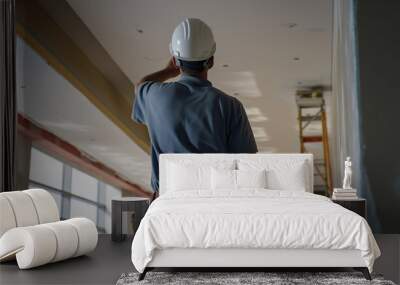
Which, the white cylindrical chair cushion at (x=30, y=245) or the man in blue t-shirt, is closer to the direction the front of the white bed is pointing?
the white cylindrical chair cushion

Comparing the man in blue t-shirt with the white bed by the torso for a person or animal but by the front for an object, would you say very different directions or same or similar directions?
very different directions

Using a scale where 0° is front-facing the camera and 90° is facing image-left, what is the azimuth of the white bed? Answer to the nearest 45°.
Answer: approximately 0°

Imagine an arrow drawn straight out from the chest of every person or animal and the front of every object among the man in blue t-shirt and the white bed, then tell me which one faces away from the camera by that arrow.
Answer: the man in blue t-shirt

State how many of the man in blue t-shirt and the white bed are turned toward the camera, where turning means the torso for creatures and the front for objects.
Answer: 1

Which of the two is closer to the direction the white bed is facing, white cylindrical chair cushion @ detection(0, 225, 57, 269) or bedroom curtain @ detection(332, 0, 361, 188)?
the white cylindrical chair cushion

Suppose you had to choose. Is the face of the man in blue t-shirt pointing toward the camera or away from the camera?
away from the camera
